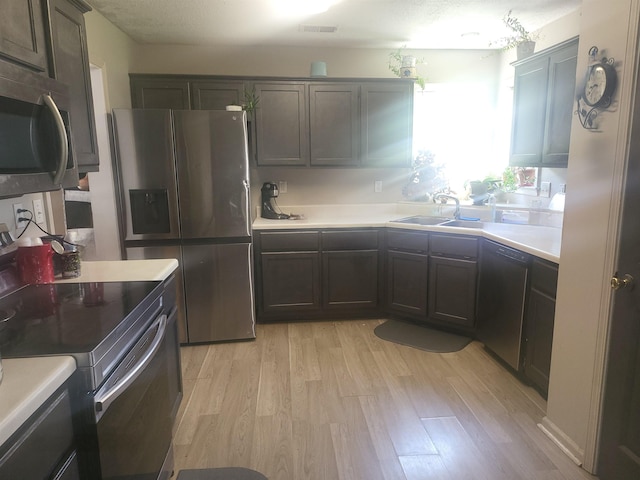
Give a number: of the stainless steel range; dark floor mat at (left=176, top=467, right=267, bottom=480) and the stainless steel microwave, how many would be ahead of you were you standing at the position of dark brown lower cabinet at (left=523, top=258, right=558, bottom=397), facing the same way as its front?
3

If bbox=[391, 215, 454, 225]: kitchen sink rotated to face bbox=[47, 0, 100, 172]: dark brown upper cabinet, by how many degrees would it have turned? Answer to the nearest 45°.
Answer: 0° — it already faces it

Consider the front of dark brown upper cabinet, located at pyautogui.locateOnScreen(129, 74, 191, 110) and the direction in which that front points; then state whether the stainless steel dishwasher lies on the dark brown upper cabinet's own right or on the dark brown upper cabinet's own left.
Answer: on the dark brown upper cabinet's own left

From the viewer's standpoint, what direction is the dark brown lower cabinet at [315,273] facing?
toward the camera

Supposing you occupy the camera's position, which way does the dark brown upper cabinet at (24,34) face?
facing the viewer and to the right of the viewer

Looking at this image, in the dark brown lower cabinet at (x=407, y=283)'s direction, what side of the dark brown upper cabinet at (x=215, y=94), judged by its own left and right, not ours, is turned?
left

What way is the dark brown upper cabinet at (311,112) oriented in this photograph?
toward the camera

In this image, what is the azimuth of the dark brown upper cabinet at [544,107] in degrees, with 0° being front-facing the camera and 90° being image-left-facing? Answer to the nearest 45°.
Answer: approximately 45°

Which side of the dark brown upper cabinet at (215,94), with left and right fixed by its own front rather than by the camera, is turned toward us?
front

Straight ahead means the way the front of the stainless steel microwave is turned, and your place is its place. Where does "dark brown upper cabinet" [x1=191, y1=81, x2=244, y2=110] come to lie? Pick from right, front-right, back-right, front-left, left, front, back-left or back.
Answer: left

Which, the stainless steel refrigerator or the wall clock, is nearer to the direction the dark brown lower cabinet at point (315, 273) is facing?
the wall clock

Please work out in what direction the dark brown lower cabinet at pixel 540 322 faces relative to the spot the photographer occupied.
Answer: facing the viewer and to the left of the viewer
